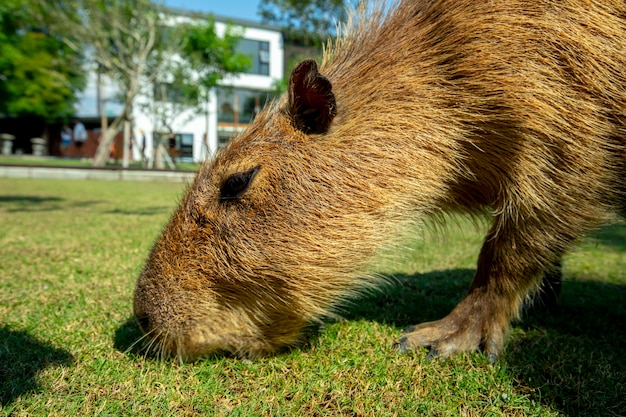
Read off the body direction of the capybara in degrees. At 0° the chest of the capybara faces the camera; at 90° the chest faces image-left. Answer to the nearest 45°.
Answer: approximately 90°
